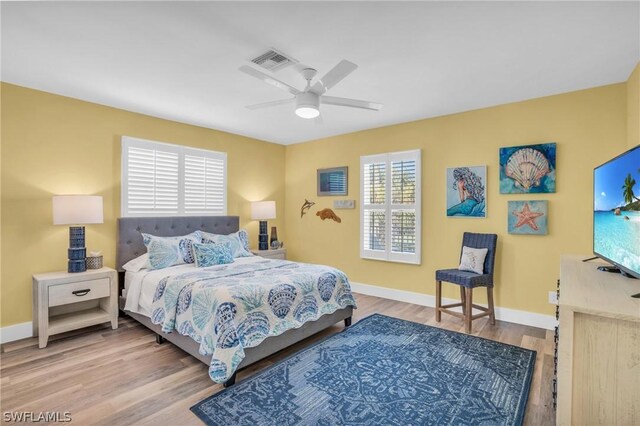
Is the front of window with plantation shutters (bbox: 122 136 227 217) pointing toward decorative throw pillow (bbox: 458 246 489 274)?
yes

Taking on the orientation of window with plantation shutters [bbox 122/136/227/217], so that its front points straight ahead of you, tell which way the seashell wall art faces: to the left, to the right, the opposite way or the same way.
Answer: to the right

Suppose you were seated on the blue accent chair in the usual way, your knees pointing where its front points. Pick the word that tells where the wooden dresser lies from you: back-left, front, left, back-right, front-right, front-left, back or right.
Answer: front-left

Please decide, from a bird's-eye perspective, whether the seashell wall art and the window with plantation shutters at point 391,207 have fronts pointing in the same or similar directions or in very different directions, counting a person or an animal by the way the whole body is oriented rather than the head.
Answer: same or similar directions

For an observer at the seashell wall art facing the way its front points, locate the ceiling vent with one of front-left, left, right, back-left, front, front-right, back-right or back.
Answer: front-right

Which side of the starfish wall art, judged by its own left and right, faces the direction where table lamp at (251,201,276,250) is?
right

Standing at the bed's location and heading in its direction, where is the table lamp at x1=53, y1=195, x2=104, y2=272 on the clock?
The table lamp is roughly at 5 o'clock from the bed.

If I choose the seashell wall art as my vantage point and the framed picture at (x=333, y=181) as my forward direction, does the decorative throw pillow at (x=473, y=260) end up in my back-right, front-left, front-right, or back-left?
front-left

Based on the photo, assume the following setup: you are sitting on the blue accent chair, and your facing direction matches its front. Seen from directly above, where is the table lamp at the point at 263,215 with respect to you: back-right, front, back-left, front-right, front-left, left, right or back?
front-right

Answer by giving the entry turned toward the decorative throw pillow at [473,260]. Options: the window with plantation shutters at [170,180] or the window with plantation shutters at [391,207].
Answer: the window with plantation shutters at [170,180]

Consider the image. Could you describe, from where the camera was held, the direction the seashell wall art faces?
facing the viewer

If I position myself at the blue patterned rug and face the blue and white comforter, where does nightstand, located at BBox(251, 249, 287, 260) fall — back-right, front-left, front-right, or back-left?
front-right

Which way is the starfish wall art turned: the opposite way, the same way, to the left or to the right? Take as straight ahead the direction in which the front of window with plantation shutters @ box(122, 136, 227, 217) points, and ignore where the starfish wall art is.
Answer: to the right

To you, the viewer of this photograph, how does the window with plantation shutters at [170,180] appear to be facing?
facing the viewer and to the right of the viewer

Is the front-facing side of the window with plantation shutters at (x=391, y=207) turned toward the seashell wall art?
no

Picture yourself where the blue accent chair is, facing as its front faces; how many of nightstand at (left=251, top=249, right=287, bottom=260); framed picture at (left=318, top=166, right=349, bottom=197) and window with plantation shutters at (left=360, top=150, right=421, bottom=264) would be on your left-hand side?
0

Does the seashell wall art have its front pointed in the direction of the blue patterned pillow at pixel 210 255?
no

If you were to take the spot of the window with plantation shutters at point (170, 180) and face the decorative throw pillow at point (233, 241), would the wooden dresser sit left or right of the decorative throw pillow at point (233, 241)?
right

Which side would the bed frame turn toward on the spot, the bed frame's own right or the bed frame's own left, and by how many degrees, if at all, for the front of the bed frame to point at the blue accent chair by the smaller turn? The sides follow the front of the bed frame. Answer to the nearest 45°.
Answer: approximately 45° to the bed frame's own left

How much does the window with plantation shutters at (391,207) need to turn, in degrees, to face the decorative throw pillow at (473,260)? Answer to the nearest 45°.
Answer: approximately 90° to its left
